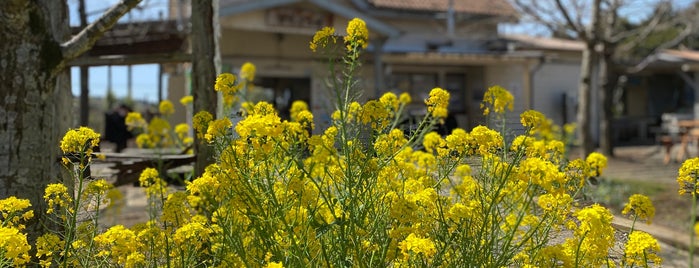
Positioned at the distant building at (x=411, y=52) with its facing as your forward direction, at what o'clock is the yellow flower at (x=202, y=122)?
The yellow flower is roughly at 12 o'clock from the distant building.

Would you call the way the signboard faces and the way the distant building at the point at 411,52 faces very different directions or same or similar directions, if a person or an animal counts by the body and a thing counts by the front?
same or similar directions

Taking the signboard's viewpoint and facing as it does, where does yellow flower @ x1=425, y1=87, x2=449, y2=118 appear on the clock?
The yellow flower is roughly at 12 o'clock from the signboard.

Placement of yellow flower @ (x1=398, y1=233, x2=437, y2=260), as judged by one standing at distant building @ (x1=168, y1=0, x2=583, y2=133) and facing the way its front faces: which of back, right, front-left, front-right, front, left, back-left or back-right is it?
front

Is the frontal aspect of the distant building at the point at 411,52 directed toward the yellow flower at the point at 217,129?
yes

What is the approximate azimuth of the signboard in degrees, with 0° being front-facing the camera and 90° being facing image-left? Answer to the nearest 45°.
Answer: approximately 0°

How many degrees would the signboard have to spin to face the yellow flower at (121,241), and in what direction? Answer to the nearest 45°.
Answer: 0° — it already faces it

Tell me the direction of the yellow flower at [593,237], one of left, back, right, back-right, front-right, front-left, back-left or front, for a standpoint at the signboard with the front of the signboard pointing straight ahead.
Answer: front

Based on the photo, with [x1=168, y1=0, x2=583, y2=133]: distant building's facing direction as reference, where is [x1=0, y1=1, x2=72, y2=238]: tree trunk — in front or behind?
in front

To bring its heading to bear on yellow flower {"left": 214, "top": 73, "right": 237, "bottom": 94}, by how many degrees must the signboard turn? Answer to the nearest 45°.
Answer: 0° — it already faces it

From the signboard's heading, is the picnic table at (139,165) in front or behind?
in front

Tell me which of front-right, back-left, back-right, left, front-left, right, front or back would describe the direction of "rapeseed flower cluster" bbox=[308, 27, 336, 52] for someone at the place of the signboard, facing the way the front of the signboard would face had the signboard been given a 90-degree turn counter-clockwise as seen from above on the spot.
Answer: right

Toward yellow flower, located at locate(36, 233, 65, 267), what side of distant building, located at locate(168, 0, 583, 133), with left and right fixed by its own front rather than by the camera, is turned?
front

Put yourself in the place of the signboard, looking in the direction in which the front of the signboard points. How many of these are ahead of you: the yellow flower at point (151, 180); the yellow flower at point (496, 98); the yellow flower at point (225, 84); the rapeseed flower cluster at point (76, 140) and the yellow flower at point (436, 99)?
5

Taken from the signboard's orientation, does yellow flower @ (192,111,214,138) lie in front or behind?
in front

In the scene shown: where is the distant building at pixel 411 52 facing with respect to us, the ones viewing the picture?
facing the viewer
